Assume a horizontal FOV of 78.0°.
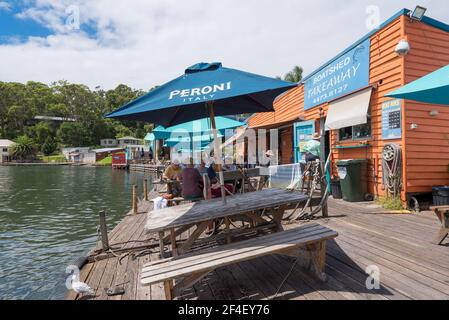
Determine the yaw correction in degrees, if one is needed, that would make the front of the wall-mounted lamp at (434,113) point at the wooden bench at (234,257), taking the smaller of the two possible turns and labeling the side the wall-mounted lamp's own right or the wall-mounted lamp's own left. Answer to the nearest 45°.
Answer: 0° — it already faces it

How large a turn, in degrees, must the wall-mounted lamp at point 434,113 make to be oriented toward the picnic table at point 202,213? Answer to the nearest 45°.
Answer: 0° — it already faces it
